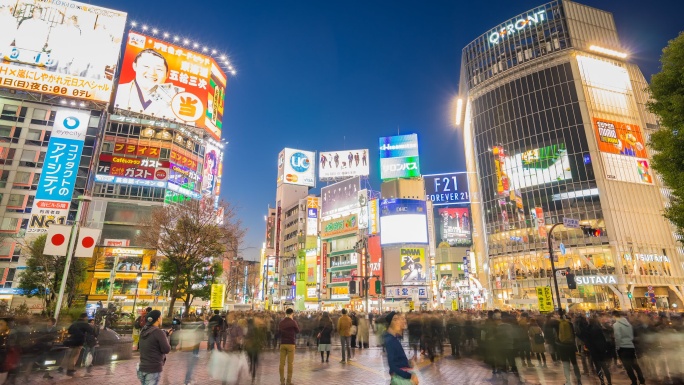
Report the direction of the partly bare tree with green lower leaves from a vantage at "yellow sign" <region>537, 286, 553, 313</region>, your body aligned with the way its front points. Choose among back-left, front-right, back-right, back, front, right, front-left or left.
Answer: right

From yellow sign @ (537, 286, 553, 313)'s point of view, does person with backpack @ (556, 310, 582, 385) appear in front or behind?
in front

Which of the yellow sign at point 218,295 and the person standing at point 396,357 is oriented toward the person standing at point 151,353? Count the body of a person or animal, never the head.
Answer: the yellow sign

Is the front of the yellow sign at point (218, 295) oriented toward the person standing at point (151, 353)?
yes

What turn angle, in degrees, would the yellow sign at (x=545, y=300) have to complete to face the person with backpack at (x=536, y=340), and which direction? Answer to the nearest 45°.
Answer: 0° — it already faces them

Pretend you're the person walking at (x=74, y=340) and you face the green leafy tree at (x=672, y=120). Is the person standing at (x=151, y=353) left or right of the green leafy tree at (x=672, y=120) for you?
right

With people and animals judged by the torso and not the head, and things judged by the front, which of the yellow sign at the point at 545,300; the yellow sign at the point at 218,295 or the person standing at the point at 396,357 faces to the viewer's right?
the person standing

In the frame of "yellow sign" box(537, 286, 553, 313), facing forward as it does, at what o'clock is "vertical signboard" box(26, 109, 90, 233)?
The vertical signboard is roughly at 3 o'clock from the yellow sign.
